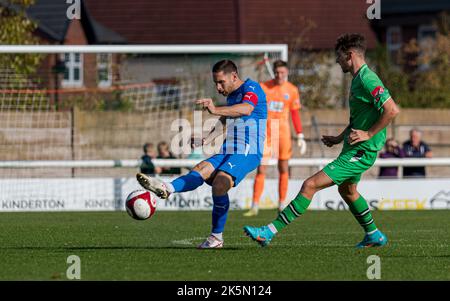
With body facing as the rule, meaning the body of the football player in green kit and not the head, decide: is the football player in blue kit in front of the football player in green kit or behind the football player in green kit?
in front

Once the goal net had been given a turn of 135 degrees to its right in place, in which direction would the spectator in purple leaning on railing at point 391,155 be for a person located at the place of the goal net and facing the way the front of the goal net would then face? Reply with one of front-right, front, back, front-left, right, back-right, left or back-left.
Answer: back-right

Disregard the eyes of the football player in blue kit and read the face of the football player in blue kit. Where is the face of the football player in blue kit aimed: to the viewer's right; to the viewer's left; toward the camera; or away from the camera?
to the viewer's left

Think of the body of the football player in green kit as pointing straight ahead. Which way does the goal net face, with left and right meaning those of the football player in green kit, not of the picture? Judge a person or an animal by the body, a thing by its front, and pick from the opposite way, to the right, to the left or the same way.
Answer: to the left

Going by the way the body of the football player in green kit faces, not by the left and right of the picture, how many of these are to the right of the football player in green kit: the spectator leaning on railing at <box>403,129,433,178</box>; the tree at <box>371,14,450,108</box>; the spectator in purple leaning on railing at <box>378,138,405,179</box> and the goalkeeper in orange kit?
4

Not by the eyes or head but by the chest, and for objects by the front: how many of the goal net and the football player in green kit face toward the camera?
1

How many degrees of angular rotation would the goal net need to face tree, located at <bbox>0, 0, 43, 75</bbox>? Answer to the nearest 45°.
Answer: approximately 135° to its right

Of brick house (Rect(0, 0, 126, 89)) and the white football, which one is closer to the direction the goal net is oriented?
the white football

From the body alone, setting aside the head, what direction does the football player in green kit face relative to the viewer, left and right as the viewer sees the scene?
facing to the left of the viewer

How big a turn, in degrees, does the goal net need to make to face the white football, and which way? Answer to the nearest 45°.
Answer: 0° — it already faces it

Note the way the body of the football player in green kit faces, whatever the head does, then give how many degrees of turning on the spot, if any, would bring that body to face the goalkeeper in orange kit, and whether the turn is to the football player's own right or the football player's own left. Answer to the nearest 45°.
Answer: approximately 90° to the football player's own right

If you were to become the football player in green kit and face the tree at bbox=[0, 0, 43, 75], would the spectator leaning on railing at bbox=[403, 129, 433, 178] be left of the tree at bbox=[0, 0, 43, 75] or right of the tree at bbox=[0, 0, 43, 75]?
right

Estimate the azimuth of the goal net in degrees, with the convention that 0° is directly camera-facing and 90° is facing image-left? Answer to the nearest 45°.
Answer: approximately 0°

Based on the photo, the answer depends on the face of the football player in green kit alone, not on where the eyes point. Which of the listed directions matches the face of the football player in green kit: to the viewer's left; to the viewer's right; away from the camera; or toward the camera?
to the viewer's left

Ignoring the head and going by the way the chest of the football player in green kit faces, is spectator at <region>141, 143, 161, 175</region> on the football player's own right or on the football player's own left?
on the football player's own right

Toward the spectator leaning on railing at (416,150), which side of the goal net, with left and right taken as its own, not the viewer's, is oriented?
left
